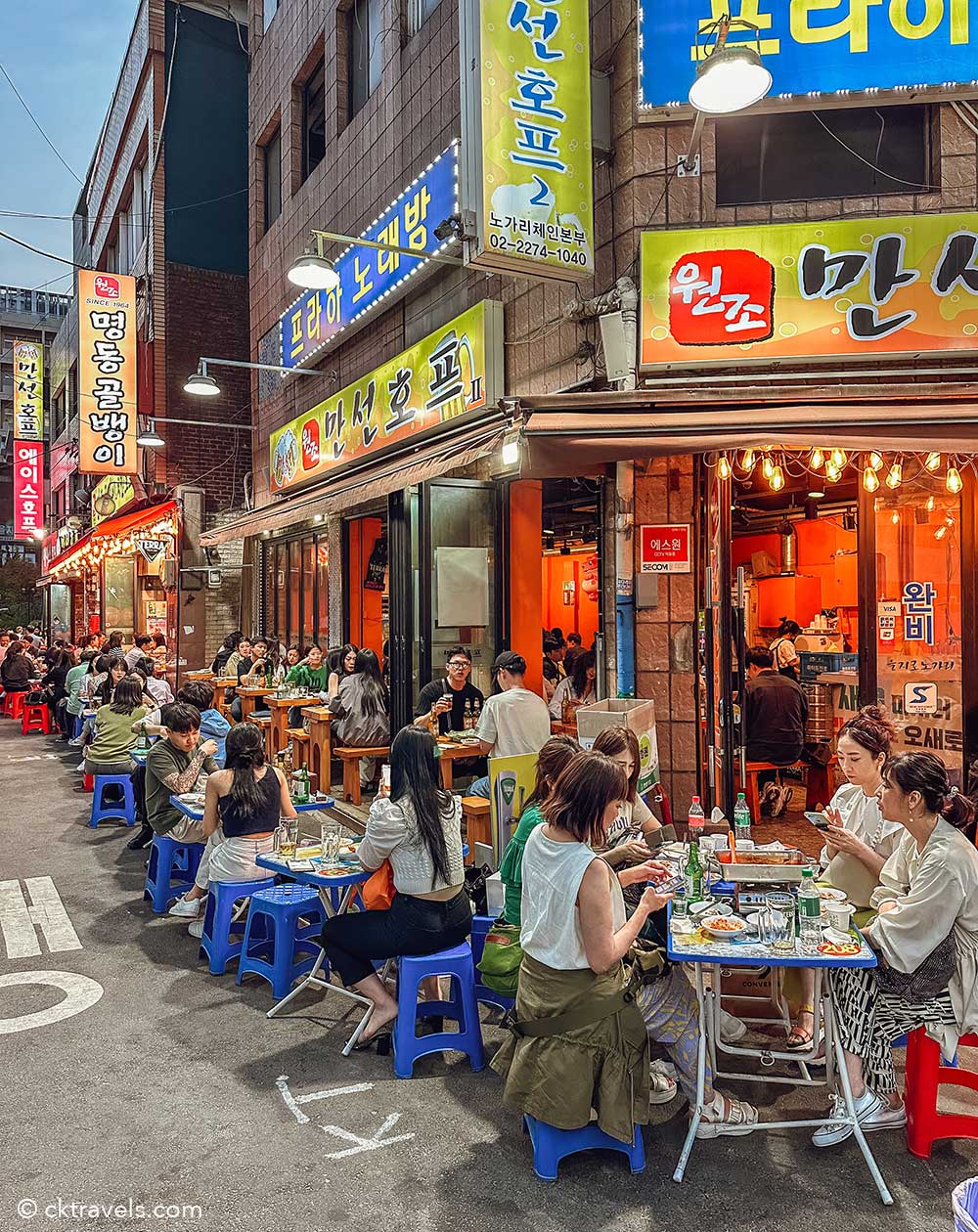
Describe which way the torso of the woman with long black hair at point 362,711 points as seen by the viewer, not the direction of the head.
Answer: away from the camera

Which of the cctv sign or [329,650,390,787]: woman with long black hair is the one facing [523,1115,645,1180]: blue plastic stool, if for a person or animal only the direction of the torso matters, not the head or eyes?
the cctv sign

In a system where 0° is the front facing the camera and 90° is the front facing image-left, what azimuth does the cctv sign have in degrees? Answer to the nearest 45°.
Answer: approximately 0°

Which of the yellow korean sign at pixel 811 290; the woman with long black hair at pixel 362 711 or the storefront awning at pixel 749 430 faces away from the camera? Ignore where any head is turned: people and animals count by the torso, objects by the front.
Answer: the woman with long black hair

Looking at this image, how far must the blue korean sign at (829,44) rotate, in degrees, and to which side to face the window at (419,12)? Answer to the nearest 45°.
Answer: approximately 135° to its right

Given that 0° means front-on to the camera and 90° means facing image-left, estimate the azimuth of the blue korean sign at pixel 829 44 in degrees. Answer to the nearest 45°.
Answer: approximately 0°

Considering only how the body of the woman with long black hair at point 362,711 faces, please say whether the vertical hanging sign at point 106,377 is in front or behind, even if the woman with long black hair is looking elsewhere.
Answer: in front
